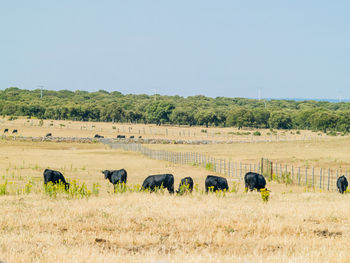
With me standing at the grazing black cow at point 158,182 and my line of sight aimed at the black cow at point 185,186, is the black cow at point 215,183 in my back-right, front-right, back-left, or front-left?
front-left
